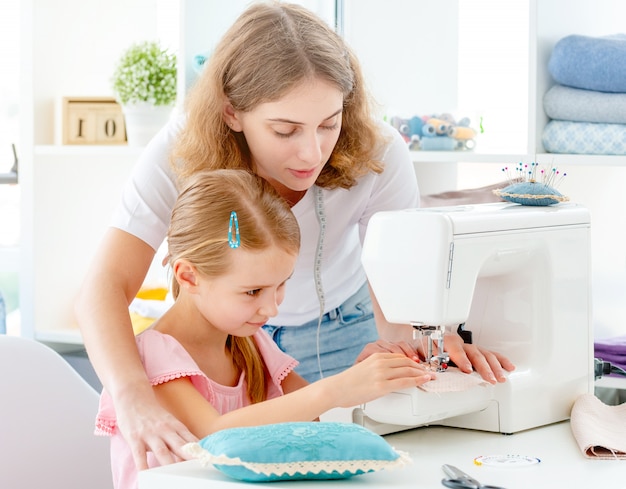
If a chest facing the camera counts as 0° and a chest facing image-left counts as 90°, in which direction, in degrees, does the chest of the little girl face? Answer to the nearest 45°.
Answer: approximately 315°

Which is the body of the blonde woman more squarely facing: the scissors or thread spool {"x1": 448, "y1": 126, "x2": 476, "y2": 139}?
the scissors

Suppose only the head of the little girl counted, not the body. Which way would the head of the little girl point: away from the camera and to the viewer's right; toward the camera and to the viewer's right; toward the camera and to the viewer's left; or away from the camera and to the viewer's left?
toward the camera and to the viewer's right

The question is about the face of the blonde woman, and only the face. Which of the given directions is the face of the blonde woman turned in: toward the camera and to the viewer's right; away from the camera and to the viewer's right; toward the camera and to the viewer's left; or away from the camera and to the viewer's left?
toward the camera and to the viewer's right

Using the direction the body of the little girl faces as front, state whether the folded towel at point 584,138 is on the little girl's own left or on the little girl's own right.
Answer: on the little girl's own left

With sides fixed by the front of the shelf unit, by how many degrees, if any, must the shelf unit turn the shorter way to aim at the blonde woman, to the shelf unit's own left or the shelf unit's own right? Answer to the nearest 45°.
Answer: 0° — it already faces them
